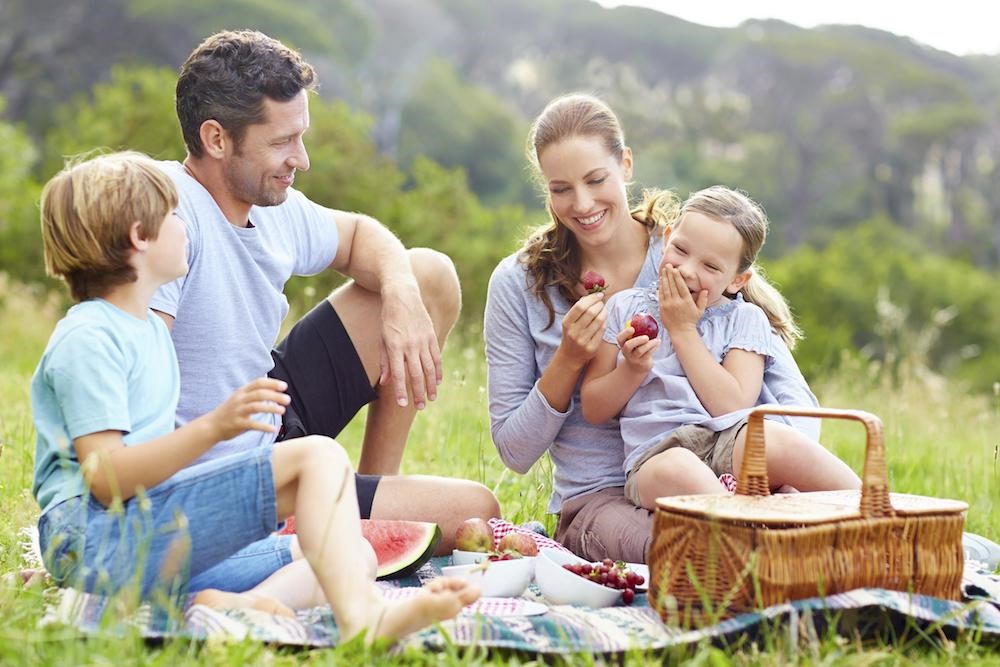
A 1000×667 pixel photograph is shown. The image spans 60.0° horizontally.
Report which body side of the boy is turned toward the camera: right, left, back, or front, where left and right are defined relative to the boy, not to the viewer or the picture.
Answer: right

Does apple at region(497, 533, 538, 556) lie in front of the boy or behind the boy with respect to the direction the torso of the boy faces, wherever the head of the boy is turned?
in front

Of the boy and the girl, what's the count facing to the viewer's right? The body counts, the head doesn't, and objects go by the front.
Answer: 1

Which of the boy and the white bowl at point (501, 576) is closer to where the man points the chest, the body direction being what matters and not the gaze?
the white bowl

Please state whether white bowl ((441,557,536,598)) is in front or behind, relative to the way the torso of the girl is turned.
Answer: in front

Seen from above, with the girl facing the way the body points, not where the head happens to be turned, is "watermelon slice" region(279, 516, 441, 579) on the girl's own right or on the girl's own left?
on the girl's own right

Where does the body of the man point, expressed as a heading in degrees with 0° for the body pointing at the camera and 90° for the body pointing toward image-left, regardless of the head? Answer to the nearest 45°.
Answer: approximately 315°

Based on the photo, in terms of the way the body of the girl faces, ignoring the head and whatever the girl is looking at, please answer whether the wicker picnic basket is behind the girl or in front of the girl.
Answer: in front

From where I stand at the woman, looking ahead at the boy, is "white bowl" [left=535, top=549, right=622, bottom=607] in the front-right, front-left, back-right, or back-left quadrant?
front-left

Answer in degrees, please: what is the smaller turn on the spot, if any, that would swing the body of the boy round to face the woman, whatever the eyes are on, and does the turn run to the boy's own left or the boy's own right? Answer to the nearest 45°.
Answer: approximately 45° to the boy's own left

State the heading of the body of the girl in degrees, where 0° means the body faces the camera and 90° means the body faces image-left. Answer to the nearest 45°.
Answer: approximately 0°

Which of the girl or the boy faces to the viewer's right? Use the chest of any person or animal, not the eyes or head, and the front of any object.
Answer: the boy
